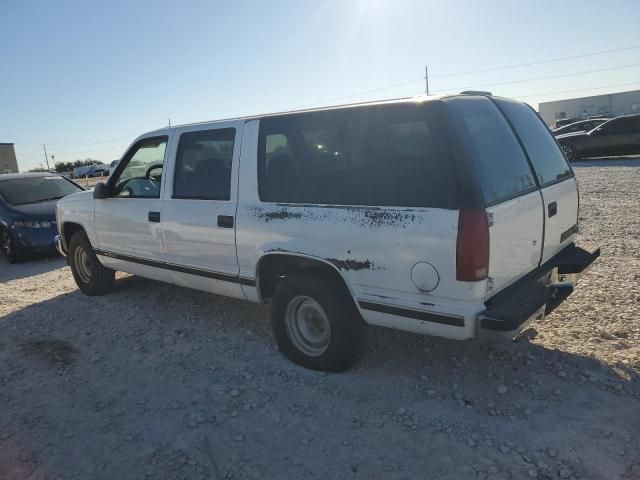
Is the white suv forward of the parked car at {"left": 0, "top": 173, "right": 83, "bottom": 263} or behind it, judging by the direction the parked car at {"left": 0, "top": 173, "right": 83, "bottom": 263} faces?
forward

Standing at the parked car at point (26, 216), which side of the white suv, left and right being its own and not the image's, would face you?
front

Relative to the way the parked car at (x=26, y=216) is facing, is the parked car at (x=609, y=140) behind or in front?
in front

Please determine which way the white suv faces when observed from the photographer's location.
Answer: facing away from the viewer and to the left of the viewer

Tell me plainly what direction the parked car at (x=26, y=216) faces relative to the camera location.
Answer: facing the viewer and to the right of the viewer

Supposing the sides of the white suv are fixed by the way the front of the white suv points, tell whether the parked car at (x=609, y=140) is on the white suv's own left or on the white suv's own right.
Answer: on the white suv's own right
